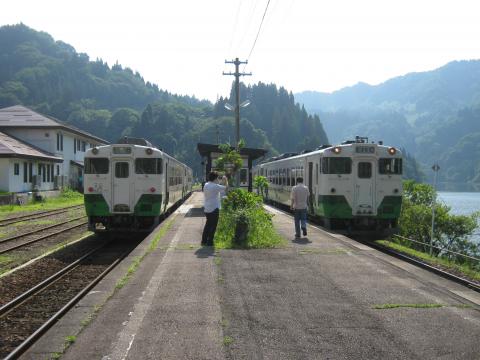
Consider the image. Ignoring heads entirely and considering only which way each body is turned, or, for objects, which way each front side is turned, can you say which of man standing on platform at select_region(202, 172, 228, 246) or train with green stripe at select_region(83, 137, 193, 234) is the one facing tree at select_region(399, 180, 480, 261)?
the man standing on platform

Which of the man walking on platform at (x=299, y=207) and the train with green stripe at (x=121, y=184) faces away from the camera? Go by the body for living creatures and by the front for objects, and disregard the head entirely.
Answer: the man walking on platform

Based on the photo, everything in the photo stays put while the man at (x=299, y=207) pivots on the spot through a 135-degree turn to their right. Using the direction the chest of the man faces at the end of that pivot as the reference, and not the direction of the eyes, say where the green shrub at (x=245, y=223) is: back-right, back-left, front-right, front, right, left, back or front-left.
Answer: right

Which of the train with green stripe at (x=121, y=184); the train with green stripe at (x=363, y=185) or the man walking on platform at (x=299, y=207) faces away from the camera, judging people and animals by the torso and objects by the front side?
the man walking on platform

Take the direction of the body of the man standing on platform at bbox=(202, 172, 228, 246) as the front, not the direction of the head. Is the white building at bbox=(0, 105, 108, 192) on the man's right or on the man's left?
on the man's left

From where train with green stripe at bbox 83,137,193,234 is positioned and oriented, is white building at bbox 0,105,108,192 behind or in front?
behind

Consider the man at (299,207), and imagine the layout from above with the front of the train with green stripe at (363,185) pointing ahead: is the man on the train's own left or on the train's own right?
on the train's own right

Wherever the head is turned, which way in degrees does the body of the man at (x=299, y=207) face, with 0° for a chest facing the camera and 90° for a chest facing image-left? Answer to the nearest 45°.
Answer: approximately 180°

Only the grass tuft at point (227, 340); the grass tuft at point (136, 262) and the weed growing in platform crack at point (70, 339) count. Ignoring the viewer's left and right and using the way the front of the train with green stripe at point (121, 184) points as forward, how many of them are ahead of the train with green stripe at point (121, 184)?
3

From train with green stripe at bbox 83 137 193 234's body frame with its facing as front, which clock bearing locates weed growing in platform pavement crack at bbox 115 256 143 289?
The weed growing in platform pavement crack is roughly at 12 o'clock from the train with green stripe.

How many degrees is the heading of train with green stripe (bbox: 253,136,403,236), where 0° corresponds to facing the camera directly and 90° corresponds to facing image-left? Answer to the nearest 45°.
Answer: approximately 315°

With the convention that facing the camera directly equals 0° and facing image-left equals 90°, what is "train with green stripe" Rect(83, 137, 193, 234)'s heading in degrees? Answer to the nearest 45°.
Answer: approximately 0°
